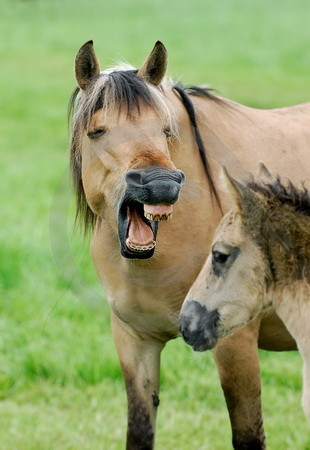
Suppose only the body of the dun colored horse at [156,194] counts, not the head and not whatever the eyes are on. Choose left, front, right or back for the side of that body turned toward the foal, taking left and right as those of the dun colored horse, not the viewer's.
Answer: left

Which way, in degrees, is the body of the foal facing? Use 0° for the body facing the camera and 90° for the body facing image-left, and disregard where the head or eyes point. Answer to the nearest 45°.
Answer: approximately 90°

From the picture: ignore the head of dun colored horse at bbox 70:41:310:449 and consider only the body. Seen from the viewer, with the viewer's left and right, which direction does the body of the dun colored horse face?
facing the viewer and to the left of the viewer

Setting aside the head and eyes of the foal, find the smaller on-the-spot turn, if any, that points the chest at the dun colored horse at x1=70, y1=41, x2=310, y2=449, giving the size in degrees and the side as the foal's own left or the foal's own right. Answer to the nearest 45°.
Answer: approximately 45° to the foal's own right

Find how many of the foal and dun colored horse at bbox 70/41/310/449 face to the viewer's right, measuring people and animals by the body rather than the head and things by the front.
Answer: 0
